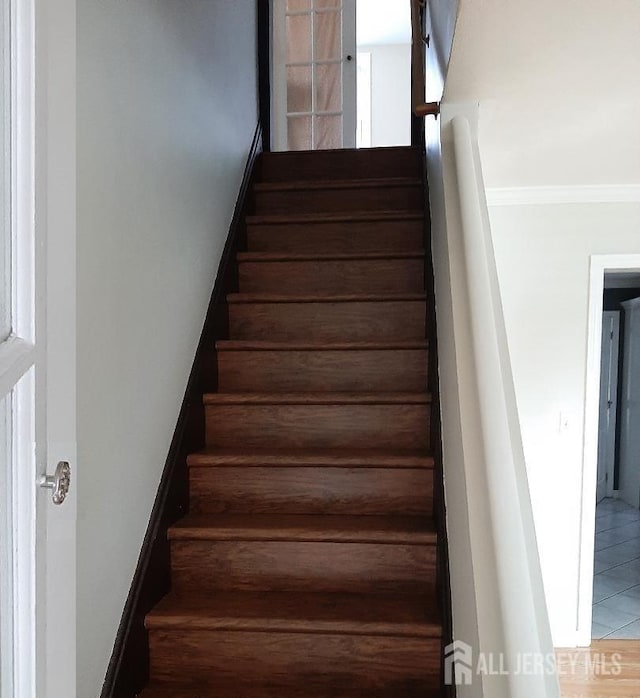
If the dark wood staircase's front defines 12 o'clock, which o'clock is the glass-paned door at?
The glass-paned door is roughly at 6 o'clock from the dark wood staircase.

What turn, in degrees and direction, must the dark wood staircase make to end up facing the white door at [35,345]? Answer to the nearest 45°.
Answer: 0° — it already faces it

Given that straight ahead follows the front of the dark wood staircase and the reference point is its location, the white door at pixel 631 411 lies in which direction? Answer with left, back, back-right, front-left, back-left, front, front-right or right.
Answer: back-left

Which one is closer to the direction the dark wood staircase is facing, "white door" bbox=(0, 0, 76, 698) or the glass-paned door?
the white door

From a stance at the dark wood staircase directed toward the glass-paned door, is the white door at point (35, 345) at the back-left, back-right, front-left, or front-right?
back-left

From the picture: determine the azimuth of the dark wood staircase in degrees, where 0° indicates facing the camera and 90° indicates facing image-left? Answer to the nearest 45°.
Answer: approximately 0°
